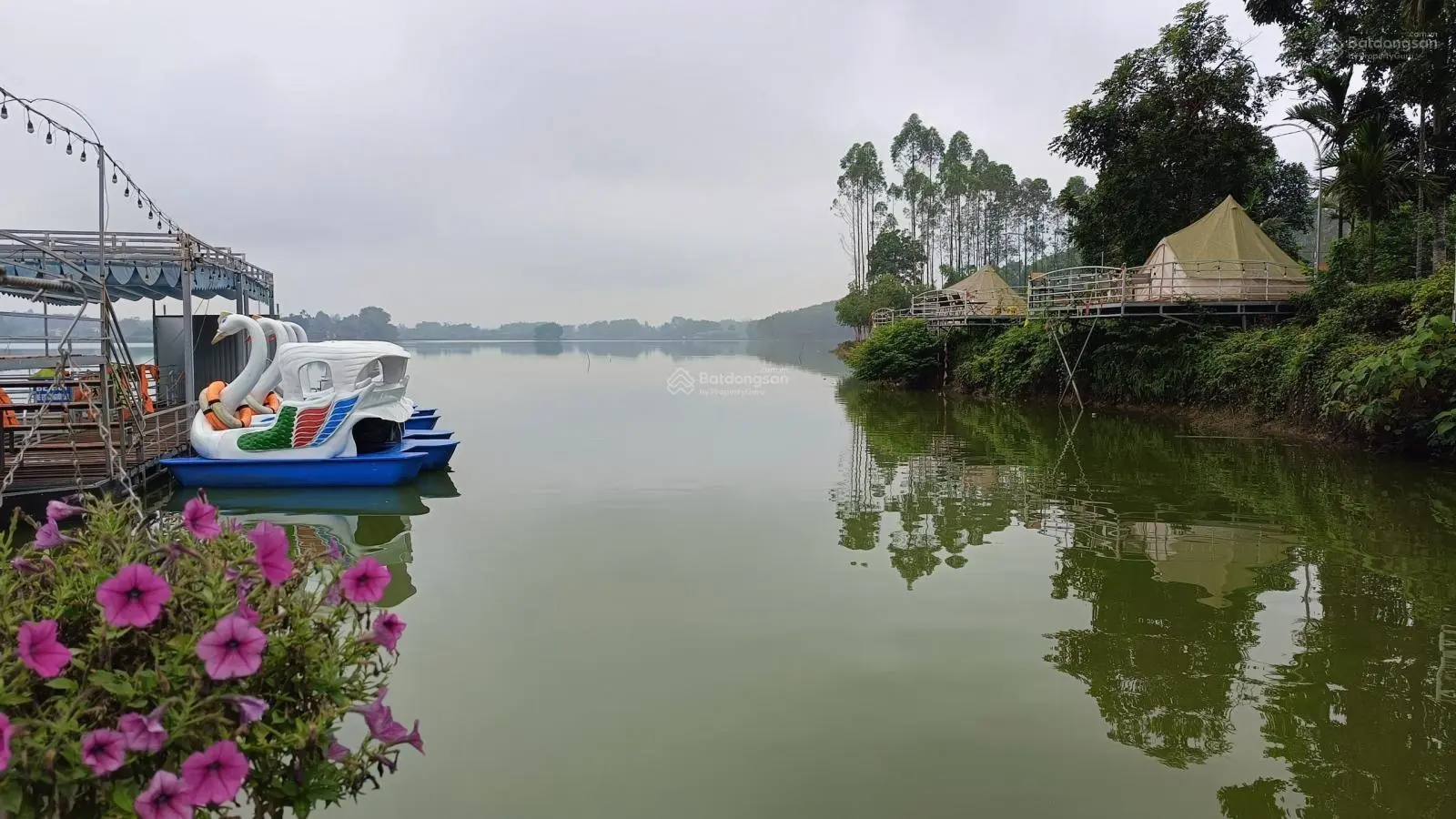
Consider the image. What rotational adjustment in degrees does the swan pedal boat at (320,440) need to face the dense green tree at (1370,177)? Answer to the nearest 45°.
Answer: approximately 180°

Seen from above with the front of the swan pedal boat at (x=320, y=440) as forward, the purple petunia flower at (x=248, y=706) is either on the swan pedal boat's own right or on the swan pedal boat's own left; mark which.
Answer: on the swan pedal boat's own left

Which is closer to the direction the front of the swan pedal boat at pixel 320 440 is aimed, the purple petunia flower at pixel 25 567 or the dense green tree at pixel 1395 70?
the purple petunia flower

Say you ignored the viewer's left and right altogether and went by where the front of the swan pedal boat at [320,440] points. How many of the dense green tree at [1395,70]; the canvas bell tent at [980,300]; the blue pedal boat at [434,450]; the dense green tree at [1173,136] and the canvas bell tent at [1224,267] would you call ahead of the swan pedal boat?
0

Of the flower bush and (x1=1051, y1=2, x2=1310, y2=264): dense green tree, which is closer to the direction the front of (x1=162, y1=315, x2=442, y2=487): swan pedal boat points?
the flower bush

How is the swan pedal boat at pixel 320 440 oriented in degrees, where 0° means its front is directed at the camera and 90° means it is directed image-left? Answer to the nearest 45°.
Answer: approximately 90°

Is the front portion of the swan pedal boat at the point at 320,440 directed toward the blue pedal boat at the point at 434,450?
no

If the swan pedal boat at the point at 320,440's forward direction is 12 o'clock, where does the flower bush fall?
The flower bush is roughly at 9 o'clock from the swan pedal boat.

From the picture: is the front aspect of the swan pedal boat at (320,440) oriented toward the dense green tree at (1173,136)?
no

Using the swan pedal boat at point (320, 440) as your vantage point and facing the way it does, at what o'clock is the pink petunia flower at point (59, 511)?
The pink petunia flower is roughly at 9 o'clock from the swan pedal boat.

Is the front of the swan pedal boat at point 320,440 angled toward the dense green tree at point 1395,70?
no

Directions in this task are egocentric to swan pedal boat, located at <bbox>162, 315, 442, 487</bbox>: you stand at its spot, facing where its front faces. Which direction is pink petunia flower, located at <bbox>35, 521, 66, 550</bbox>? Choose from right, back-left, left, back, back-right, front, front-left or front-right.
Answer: left

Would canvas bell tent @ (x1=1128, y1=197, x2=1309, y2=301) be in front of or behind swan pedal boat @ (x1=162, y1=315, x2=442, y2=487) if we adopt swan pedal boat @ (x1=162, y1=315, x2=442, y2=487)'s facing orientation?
behind

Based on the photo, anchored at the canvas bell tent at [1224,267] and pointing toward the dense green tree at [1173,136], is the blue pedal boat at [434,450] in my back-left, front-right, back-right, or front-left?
back-left

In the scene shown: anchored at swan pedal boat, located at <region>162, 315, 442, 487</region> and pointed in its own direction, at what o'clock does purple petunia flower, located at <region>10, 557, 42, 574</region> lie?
The purple petunia flower is roughly at 9 o'clock from the swan pedal boat.
